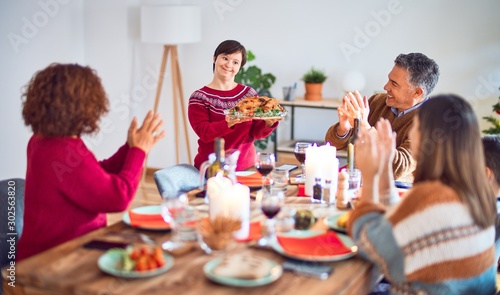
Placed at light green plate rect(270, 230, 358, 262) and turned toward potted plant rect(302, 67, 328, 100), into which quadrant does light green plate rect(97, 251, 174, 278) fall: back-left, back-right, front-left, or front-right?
back-left

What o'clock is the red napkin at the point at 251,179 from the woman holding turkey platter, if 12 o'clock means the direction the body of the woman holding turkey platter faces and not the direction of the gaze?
The red napkin is roughly at 1 o'clock from the woman holding turkey platter.

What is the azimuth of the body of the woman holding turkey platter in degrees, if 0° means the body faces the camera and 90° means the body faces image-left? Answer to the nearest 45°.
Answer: approximately 315°

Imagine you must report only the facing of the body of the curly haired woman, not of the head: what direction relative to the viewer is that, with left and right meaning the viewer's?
facing away from the viewer and to the right of the viewer

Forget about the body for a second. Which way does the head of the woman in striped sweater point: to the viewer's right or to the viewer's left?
to the viewer's left

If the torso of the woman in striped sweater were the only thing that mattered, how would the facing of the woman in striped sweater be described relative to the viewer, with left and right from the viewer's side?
facing away from the viewer and to the left of the viewer

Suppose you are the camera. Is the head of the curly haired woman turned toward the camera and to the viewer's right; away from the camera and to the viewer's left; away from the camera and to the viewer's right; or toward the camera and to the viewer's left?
away from the camera and to the viewer's right
